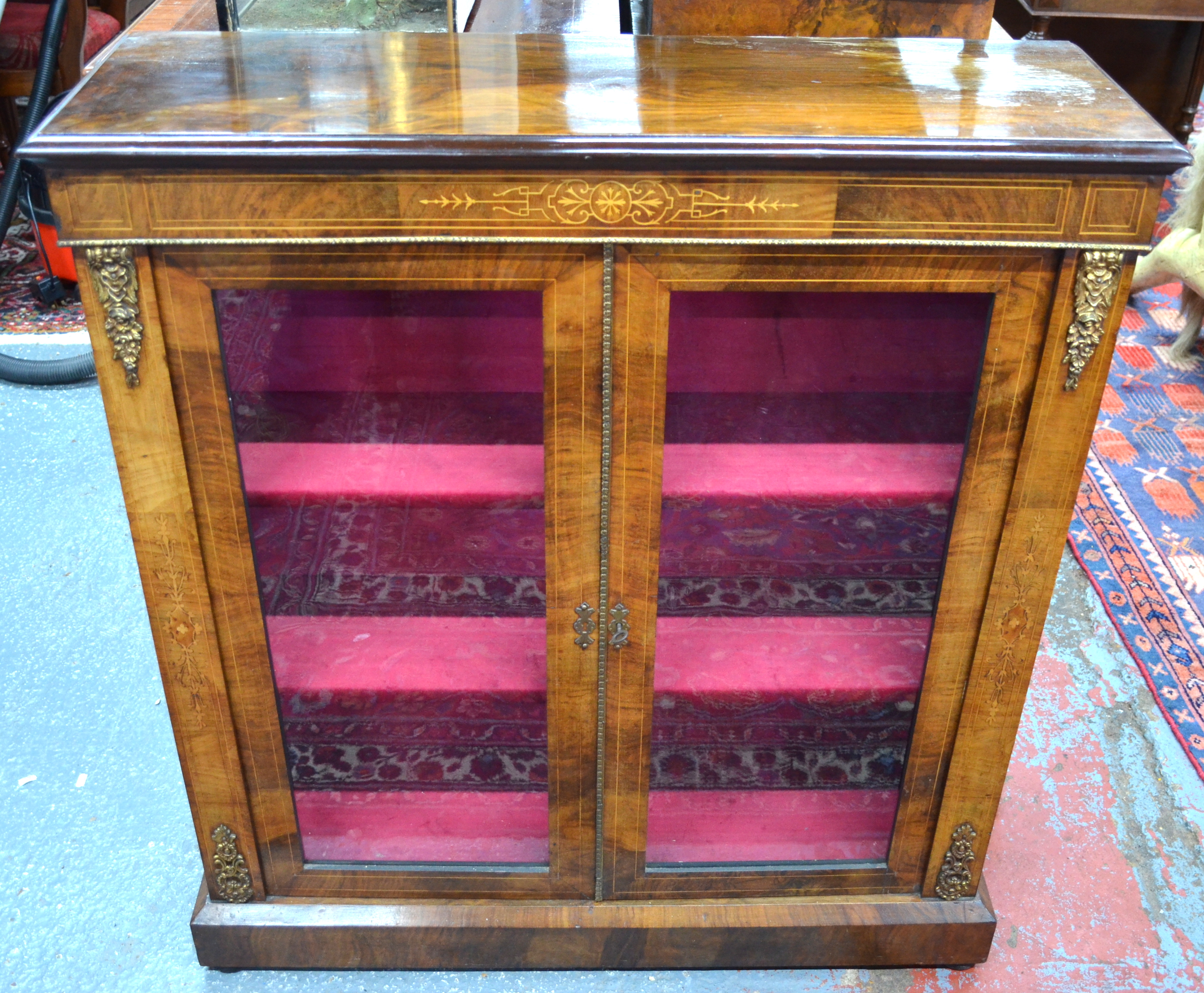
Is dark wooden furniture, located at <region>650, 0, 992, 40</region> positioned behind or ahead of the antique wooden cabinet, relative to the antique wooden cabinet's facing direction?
behind

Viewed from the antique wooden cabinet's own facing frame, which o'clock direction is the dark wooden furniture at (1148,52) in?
The dark wooden furniture is roughly at 7 o'clock from the antique wooden cabinet.

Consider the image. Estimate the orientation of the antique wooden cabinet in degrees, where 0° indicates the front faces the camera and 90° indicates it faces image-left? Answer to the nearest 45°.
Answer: approximately 0°

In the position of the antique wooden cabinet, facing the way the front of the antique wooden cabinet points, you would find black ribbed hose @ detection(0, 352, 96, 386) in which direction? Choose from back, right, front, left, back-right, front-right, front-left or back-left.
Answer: back-right

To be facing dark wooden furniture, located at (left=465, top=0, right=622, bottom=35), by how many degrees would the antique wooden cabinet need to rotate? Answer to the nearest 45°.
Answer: approximately 180°

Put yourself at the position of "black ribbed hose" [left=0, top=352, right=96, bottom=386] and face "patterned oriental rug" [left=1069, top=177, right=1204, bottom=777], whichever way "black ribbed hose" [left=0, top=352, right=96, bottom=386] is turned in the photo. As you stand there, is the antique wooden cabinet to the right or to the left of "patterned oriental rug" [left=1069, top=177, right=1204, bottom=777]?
right
